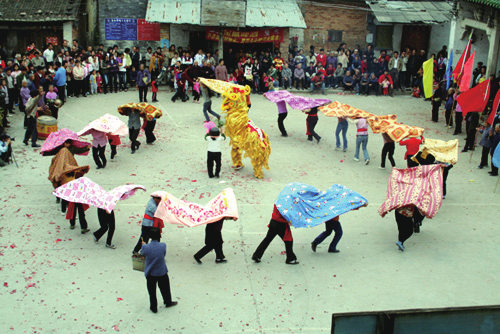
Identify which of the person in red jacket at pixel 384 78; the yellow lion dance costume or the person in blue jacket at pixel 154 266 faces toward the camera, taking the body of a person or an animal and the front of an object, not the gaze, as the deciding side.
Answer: the person in red jacket

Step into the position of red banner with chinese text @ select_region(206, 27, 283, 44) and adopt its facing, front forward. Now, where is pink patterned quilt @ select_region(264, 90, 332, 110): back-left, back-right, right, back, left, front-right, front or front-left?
front

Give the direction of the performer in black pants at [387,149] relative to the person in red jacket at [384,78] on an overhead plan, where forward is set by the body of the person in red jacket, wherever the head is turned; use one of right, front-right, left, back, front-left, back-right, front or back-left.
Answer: front

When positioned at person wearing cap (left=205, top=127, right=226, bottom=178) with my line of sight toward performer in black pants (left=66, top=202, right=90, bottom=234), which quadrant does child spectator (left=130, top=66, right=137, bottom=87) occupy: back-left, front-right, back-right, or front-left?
back-right

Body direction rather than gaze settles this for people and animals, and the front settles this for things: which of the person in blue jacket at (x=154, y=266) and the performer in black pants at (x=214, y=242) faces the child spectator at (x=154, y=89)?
the person in blue jacket

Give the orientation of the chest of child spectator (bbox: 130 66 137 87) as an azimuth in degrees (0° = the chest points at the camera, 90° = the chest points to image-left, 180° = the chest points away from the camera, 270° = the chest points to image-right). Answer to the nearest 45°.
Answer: approximately 0°

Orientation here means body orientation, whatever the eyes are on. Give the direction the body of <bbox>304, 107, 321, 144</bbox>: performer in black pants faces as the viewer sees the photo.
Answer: to the viewer's left

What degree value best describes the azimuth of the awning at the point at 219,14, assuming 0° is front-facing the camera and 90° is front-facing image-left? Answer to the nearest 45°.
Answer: approximately 0°

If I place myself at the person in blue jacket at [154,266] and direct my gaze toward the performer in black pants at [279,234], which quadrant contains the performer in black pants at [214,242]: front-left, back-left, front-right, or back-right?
front-left

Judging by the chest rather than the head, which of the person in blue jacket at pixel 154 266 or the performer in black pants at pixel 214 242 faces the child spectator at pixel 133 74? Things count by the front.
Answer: the person in blue jacket

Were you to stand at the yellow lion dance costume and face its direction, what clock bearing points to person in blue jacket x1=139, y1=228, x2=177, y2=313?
The person in blue jacket is roughly at 8 o'clock from the yellow lion dance costume.

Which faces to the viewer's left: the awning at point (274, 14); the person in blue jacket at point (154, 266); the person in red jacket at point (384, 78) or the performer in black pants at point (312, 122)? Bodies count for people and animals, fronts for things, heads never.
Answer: the performer in black pants

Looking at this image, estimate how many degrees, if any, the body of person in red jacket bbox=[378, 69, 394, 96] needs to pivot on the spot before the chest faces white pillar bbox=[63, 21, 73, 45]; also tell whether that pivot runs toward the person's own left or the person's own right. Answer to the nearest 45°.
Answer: approximately 90° to the person's own right

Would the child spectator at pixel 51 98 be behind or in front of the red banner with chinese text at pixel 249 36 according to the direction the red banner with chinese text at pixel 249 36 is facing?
in front

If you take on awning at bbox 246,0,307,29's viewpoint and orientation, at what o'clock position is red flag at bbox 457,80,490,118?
The red flag is roughly at 11 o'clock from the awning.

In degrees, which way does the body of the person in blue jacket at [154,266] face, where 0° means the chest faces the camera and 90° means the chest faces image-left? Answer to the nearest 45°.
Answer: approximately 180°
